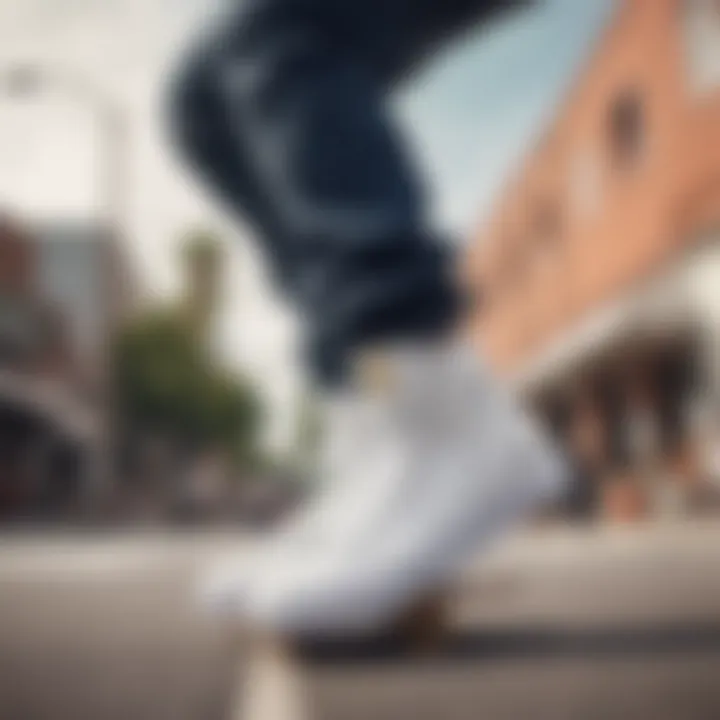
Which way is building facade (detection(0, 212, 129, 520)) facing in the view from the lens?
facing the viewer and to the right of the viewer
